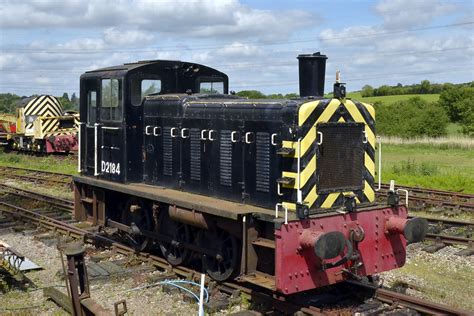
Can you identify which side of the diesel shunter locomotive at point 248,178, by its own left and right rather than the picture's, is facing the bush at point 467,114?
left

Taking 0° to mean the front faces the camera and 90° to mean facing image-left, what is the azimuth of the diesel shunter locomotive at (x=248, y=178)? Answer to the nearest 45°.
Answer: approximately 315°

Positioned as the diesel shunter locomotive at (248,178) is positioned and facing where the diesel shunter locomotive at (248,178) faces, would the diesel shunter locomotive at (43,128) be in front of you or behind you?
behind
